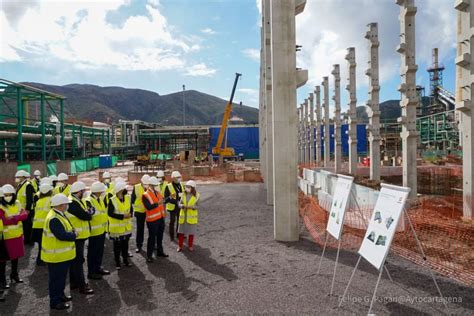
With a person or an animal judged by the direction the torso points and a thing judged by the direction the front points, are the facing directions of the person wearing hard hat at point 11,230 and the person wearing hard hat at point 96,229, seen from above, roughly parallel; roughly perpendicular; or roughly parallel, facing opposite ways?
roughly parallel

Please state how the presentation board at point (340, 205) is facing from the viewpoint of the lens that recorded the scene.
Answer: facing the viewer and to the left of the viewer

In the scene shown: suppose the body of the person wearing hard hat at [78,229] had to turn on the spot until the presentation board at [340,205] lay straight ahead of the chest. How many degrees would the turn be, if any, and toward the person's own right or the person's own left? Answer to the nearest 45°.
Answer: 0° — they already face it

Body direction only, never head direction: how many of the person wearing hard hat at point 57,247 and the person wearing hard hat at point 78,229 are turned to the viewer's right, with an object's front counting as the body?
2

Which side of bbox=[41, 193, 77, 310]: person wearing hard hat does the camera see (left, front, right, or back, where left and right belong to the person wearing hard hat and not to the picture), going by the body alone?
right

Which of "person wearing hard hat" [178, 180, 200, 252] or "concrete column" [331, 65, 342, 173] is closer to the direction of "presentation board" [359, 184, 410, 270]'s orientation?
the person wearing hard hat

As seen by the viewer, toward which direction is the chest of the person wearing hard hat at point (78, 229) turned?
to the viewer's right

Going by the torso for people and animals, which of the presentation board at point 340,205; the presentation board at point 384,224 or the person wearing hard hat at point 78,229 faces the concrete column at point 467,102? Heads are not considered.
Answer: the person wearing hard hat

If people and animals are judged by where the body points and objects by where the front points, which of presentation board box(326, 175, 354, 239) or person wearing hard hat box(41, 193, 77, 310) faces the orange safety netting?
the person wearing hard hat

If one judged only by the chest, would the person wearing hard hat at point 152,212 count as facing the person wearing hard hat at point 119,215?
no

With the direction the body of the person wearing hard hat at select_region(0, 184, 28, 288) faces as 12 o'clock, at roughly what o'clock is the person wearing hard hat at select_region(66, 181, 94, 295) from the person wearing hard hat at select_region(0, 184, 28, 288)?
the person wearing hard hat at select_region(66, 181, 94, 295) is roughly at 12 o'clock from the person wearing hard hat at select_region(0, 184, 28, 288).

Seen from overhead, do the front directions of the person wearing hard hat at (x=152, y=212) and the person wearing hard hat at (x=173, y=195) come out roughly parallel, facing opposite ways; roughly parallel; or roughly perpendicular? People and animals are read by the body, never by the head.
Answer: roughly parallel

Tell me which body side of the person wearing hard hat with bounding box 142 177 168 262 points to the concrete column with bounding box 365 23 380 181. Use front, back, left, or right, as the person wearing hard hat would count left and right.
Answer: left

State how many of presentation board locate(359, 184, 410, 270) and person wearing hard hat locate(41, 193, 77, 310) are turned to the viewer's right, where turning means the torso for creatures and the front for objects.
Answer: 1

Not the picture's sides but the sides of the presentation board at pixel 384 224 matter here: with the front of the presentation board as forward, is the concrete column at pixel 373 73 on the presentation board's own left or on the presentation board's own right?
on the presentation board's own right

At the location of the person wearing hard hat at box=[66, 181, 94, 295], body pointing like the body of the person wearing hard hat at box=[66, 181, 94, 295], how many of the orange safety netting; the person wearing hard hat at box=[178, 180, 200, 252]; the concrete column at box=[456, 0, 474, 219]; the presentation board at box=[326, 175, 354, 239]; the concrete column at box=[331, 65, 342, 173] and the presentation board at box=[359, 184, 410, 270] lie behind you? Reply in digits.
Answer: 0

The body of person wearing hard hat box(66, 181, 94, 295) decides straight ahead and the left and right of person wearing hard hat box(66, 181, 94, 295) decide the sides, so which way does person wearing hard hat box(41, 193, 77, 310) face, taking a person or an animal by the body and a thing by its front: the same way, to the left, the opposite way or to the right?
the same way
